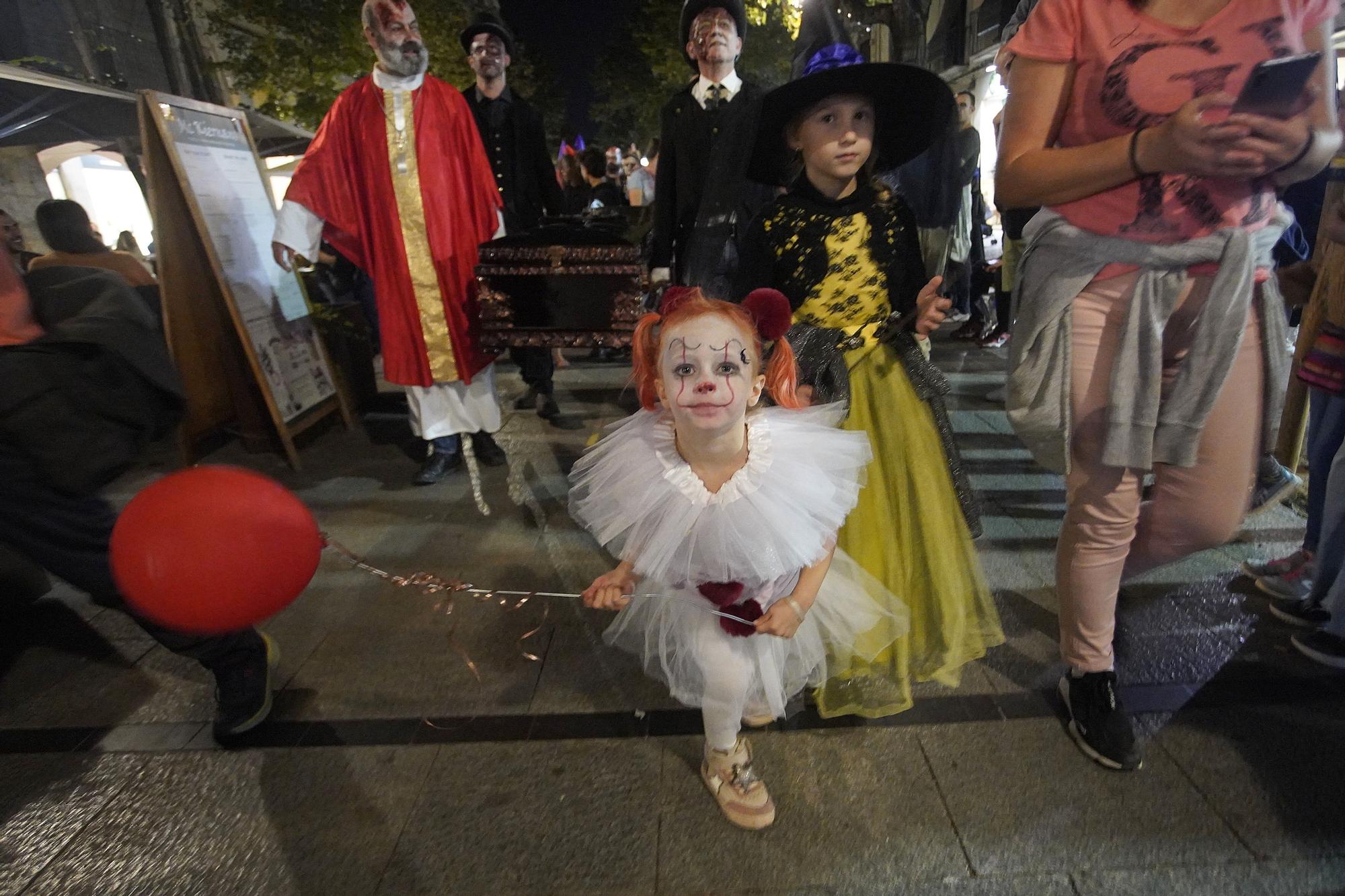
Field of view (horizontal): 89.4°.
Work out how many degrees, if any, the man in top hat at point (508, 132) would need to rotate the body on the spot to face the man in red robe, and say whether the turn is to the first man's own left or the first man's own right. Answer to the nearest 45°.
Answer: approximately 45° to the first man's own right

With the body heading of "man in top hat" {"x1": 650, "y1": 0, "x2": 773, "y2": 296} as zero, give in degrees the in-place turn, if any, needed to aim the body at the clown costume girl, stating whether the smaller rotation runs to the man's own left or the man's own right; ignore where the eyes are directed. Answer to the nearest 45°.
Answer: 0° — they already face them

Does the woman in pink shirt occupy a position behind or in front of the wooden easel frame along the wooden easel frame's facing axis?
in front

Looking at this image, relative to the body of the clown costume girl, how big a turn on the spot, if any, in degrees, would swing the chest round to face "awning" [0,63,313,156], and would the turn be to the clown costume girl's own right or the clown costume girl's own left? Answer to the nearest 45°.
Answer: approximately 135° to the clown costume girl's own right

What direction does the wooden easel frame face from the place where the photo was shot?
facing the viewer and to the right of the viewer

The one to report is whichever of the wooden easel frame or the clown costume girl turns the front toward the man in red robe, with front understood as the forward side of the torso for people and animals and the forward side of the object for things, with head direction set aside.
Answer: the wooden easel frame

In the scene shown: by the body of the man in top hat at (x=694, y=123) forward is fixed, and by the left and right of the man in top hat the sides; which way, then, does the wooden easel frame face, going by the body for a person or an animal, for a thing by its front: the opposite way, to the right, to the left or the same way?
to the left

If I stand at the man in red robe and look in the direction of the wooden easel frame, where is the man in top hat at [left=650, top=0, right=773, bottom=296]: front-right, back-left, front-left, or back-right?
back-right

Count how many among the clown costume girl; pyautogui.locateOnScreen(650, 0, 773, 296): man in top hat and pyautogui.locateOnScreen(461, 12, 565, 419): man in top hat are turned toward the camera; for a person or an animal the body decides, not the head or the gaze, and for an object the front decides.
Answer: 3
